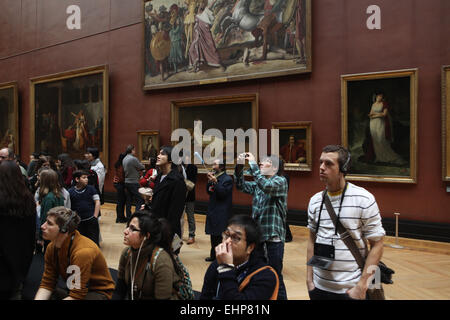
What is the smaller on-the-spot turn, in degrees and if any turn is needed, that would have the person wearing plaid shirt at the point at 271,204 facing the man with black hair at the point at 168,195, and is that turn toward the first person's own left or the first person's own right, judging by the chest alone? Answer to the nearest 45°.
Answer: approximately 45° to the first person's own right

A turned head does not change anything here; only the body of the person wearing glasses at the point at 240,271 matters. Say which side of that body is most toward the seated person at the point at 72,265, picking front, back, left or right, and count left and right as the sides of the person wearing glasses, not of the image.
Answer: right

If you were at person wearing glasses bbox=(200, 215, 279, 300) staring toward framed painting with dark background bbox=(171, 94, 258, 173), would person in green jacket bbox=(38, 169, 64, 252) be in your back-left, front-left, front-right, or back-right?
front-left

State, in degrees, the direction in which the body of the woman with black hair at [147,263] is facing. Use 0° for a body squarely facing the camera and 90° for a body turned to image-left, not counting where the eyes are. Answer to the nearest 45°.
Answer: approximately 45°

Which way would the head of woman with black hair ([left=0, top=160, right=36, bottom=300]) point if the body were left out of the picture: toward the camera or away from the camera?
away from the camera

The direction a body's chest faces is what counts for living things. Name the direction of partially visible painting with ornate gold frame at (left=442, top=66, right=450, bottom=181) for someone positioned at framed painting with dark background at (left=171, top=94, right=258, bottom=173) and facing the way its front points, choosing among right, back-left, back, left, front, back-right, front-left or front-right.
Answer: left

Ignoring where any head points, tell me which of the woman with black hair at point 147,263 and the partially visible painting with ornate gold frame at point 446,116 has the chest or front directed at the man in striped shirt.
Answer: the partially visible painting with ornate gold frame

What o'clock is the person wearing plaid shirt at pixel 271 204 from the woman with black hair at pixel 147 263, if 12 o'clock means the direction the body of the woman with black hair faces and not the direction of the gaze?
The person wearing plaid shirt is roughly at 6 o'clock from the woman with black hair.

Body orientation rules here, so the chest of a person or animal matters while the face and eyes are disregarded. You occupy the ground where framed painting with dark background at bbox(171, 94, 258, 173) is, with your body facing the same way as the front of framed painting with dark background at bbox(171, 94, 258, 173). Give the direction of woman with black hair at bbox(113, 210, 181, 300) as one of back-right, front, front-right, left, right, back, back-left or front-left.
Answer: front-left

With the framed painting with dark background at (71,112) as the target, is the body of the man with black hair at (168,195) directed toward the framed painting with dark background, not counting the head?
no

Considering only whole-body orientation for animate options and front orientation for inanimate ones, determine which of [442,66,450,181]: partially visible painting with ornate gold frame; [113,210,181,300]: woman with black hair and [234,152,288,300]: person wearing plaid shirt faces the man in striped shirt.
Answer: the partially visible painting with ornate gold frame

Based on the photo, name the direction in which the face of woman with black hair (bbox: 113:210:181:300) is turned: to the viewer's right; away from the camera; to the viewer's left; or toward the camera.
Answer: to the viewer's left

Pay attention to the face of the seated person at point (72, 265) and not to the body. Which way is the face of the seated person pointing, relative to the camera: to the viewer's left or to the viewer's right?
to the viewer's left

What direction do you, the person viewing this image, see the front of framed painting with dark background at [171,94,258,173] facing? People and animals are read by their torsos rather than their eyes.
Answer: facing the viewer and to the left of the viewer
